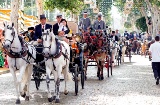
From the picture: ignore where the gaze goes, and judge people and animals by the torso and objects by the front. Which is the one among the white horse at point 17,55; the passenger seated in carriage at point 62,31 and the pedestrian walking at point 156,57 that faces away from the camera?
the pedestrian walking

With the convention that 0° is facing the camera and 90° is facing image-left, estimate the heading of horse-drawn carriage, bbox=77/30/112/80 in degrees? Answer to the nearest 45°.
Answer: approximately 45°

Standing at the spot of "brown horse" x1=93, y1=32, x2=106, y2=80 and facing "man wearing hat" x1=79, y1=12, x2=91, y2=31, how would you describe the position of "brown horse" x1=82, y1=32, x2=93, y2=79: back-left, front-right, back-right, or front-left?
front-left

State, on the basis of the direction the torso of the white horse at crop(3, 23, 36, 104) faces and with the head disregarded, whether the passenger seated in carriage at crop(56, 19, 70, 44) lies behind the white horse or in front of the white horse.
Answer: behind

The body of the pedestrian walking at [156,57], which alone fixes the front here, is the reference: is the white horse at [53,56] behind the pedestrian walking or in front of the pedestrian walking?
behind

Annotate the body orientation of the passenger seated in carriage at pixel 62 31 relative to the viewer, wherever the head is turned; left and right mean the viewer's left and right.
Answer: facing the viewer and to the left of the viewer

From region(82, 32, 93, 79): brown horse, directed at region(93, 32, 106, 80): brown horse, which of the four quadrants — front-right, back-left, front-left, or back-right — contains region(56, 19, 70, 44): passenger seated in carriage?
back-right

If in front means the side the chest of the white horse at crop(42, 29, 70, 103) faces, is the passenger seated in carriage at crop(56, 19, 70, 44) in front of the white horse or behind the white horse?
behind

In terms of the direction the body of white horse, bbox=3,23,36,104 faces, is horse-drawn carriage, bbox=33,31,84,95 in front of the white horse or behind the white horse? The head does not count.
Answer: behind

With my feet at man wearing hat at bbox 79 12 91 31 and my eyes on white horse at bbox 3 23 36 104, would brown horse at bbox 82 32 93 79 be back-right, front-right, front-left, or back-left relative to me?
front-left

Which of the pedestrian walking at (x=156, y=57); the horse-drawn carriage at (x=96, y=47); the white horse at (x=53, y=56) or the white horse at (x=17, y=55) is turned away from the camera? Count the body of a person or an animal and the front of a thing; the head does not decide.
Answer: the pedestrian walking

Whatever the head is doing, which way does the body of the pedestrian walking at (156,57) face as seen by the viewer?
away from the camera

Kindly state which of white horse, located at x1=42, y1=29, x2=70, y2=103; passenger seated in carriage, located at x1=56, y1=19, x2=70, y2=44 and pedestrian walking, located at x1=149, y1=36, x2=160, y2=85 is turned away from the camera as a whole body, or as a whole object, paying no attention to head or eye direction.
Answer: the pedestrian walking

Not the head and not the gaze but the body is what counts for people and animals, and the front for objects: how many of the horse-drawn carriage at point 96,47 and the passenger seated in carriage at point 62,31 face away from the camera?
0
